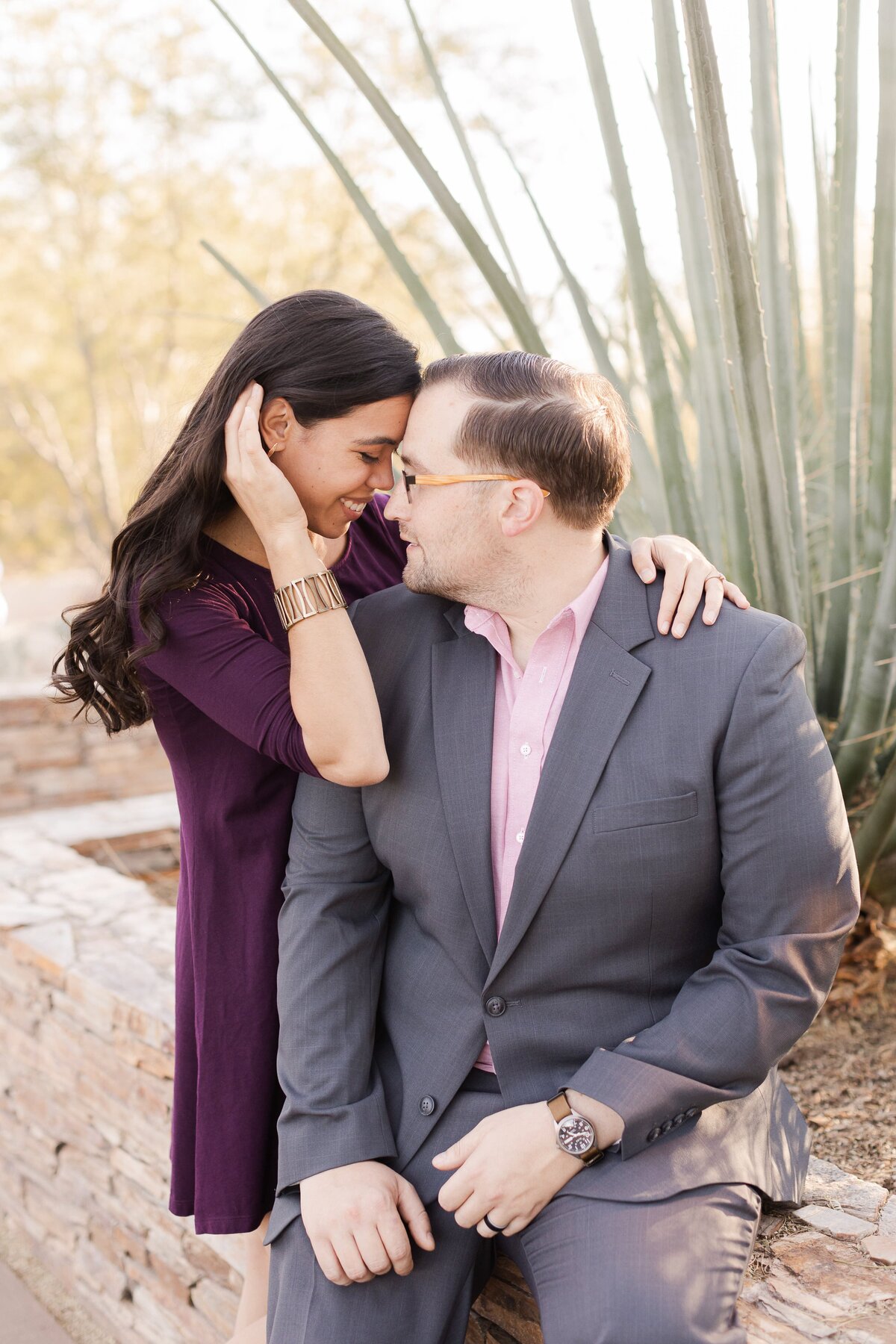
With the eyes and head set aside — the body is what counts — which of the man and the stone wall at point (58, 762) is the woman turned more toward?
the man

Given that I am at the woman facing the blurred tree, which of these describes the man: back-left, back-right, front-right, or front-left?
back-right

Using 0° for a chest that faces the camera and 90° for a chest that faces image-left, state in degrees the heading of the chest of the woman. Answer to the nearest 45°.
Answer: approximately 270°

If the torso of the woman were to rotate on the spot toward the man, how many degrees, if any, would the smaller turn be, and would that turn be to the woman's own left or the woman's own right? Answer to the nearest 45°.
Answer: approximately 45° to the woman's own right

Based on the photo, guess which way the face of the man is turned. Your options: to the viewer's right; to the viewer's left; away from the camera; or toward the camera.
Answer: to the viewer's left

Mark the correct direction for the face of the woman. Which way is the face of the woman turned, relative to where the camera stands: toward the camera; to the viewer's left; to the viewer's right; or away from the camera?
to the viewer's right

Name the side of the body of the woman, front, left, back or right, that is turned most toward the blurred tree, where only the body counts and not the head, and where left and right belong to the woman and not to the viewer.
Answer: left

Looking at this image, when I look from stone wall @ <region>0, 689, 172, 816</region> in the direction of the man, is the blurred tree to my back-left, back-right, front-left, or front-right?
back-left
